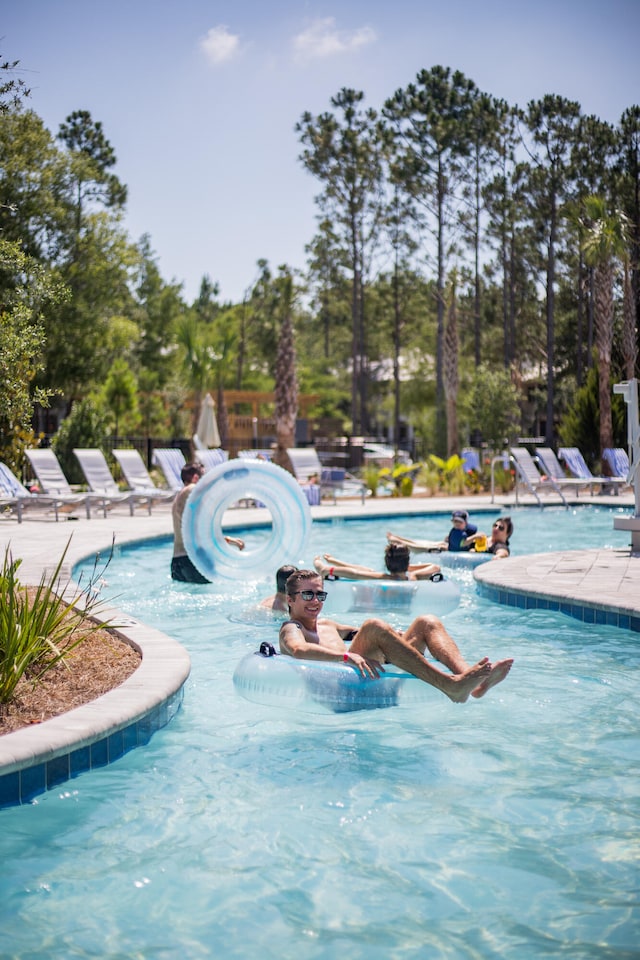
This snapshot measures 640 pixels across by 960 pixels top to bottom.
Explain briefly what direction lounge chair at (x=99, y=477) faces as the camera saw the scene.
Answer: facing the viewer and to the right of the viewer

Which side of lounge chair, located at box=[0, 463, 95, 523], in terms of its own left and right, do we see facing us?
right

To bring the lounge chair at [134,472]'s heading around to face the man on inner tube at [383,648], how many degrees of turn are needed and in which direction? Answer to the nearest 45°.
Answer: approximately 45° to its right

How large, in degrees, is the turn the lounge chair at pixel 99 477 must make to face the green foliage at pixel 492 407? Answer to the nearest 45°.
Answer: approximately 90° to its left

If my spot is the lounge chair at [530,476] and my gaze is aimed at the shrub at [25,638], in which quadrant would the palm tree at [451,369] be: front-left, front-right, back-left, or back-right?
back-right

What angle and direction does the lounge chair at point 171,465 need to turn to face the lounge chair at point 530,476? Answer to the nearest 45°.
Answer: approximately 45° to its left
